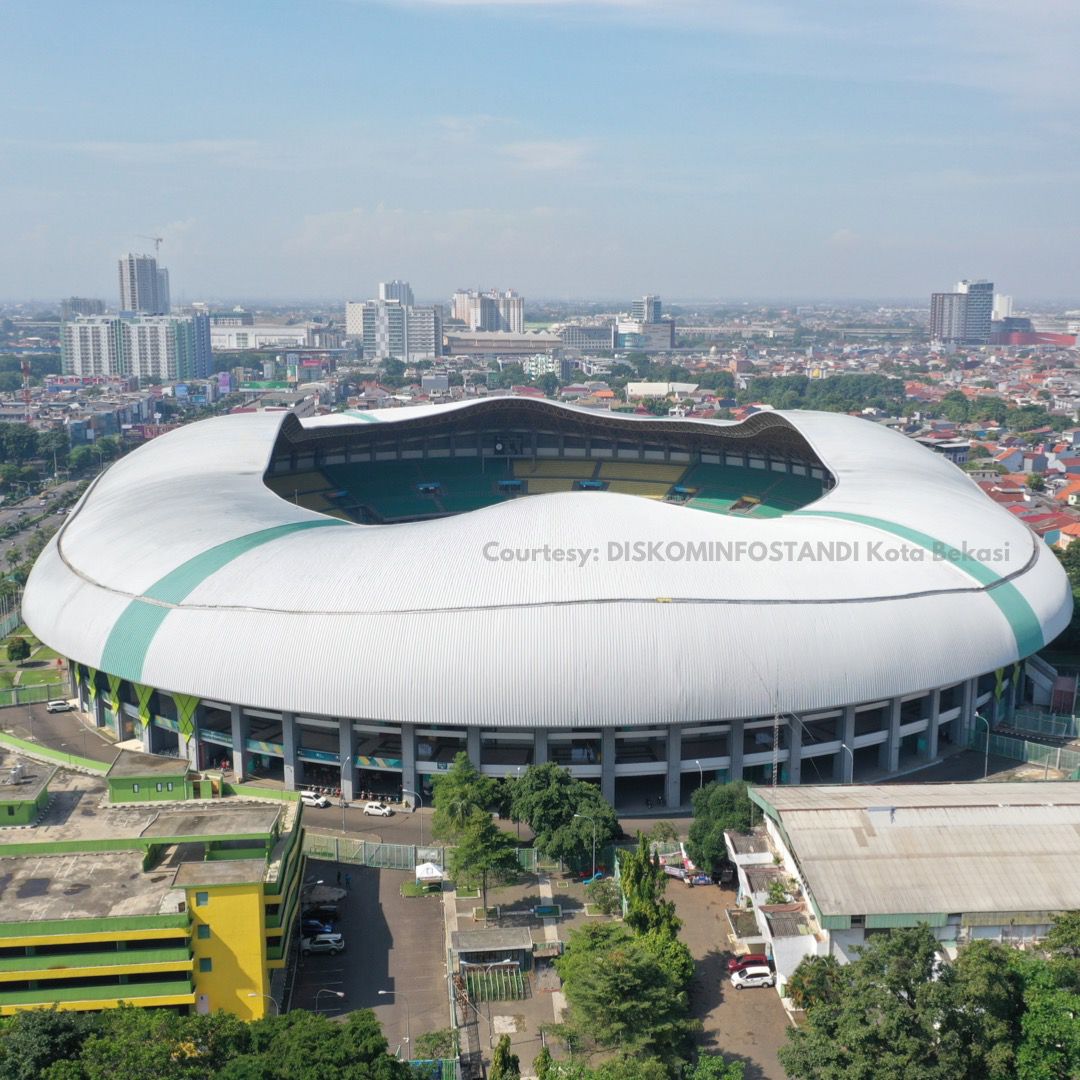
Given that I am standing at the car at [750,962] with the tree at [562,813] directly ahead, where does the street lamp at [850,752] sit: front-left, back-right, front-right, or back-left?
front-right

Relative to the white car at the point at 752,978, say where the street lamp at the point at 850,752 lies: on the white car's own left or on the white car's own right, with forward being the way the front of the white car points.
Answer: on the white car's own right

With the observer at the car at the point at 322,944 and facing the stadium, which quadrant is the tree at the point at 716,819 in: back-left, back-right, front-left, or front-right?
front-right

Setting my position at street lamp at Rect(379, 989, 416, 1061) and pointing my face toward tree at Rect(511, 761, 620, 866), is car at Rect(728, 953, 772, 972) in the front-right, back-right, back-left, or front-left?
front-right

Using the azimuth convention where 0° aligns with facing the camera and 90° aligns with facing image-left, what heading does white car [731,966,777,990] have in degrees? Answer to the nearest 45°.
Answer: approximately 90°

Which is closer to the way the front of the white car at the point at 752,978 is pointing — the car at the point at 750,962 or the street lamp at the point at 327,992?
the street lamp

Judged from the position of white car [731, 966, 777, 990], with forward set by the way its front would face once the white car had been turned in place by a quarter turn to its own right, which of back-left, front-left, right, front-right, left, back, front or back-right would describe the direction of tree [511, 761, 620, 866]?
front-left

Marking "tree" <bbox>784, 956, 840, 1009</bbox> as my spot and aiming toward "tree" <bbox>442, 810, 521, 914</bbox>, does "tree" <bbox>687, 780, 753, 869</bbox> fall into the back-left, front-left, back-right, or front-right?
front-right

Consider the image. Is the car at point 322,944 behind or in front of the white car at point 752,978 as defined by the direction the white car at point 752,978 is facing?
in front

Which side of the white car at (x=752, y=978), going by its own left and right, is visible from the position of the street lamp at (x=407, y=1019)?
front
